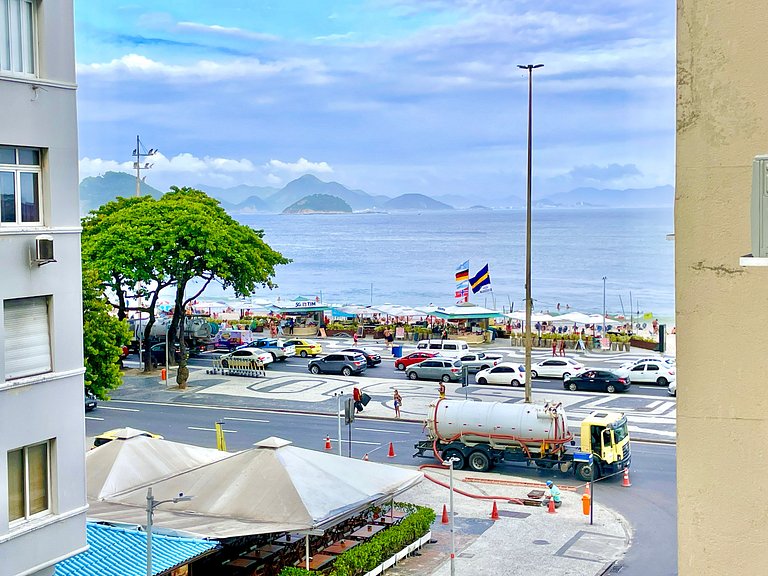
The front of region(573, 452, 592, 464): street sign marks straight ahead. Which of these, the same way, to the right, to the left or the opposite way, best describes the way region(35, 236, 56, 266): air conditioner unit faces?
to the left

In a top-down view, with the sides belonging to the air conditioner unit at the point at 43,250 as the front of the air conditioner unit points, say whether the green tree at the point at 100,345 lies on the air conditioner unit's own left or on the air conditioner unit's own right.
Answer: on the air conditioner unit's own left

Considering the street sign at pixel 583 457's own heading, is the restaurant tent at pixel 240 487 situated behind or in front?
in front

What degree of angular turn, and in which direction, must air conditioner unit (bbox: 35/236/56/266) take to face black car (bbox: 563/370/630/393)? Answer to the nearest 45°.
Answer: approximately 90° to its left

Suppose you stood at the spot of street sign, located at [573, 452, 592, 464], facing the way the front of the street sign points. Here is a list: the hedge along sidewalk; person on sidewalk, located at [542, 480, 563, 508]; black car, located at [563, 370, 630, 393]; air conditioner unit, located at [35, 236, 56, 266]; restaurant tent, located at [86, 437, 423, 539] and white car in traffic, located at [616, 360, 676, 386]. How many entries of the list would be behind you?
2

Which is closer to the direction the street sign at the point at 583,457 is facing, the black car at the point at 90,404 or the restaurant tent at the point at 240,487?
the restaurant tent

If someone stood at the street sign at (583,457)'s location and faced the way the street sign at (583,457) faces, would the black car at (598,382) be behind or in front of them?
behind

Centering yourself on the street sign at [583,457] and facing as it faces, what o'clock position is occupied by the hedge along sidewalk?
The hedge along sidewalk is roughly at 1 o'clock from the street sign.

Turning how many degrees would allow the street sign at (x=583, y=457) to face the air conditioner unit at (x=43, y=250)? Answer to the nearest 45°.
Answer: approximately 45° to its right

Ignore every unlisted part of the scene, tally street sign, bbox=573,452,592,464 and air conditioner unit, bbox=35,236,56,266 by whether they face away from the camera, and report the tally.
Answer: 0

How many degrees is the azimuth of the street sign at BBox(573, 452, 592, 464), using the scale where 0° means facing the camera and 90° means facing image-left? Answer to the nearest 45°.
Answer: approximately 0°

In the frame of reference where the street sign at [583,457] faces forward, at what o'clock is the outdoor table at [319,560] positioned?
The outdoor table is roughly at 1 o'clock from the street sign.

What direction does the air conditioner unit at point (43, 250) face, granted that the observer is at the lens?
facing the viewer and to the right of the viewer
